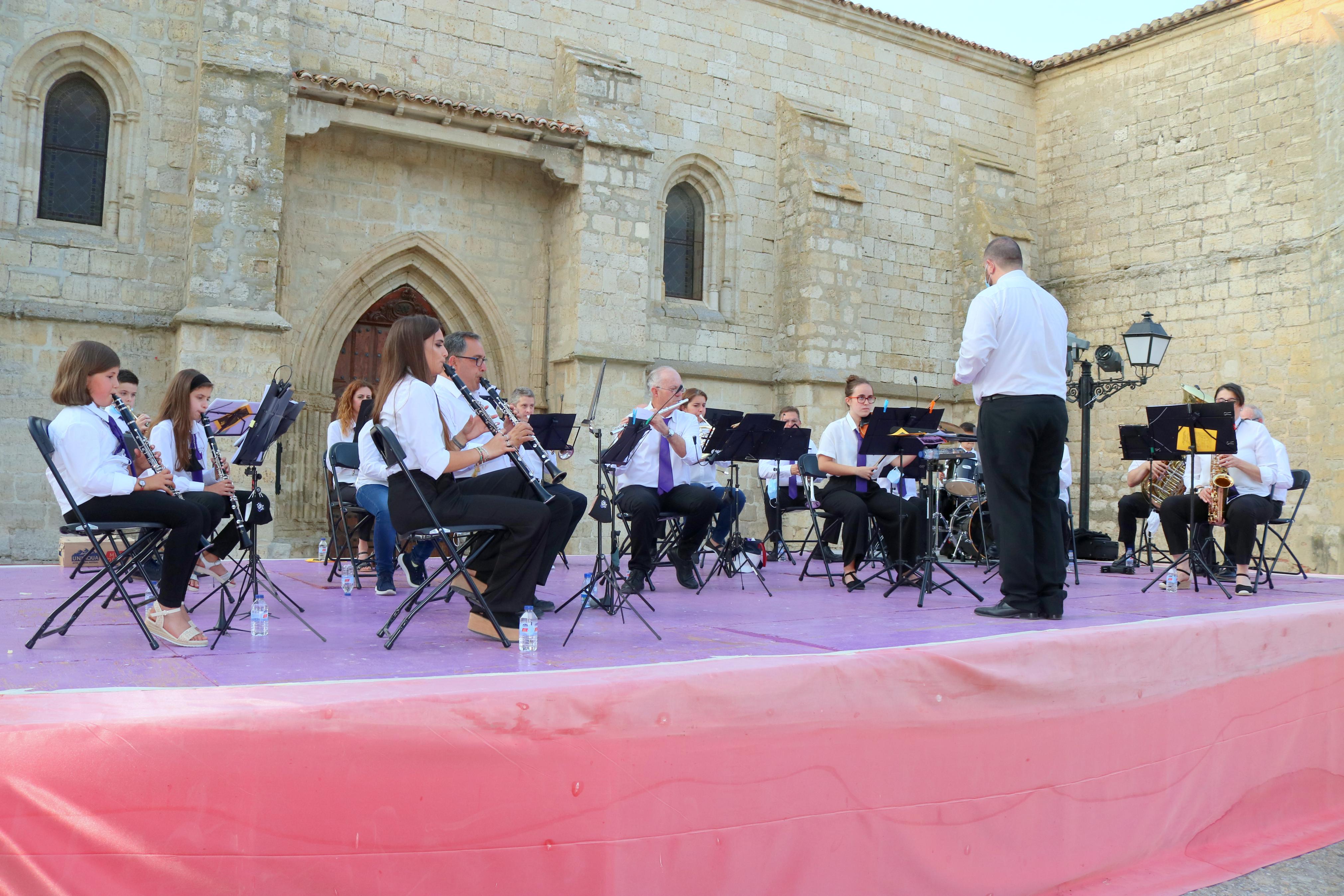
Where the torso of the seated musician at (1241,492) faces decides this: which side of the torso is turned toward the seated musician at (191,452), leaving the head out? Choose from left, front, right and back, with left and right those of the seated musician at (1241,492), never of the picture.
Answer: front

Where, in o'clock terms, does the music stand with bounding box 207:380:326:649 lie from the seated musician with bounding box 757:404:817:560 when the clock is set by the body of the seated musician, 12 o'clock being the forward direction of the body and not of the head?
The music stand is roughly at 1 o'clock from the seated musician.

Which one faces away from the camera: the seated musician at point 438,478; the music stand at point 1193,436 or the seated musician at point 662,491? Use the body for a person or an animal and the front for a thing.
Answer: the music stand

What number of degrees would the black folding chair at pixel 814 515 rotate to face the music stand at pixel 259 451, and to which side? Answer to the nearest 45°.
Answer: approximately 90° to its right

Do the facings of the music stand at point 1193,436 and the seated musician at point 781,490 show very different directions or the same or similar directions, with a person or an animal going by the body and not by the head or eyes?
very different directions

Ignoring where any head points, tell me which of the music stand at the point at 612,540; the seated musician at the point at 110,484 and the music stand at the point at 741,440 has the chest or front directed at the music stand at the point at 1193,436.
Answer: the seated musician

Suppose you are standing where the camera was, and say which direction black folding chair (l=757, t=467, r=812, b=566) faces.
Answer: facing the viewer and to the right of the viewer

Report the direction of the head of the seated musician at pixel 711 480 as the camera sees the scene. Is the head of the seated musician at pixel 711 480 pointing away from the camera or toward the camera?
toward the camera

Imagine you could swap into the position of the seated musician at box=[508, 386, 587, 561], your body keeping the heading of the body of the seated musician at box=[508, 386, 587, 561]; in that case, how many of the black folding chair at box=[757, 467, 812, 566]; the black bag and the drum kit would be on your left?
3

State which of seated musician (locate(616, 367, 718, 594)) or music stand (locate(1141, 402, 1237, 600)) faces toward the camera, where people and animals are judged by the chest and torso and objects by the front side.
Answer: the seated musician

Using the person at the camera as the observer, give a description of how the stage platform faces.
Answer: facing the viewer

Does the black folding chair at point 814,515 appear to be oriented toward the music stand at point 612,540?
no

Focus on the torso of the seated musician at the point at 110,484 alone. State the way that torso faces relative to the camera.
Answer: to the viewer's right

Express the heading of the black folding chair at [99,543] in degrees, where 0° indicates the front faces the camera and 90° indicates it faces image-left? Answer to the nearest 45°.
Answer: approximately 270°

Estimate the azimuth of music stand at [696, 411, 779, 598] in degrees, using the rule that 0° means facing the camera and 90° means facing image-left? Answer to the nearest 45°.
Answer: approximately 135°

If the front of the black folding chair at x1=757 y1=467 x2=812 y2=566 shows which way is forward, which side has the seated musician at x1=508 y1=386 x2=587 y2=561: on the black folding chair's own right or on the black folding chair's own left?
on the black folding chair's own right

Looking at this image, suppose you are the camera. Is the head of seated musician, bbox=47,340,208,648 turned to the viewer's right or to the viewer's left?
to the viewer's right

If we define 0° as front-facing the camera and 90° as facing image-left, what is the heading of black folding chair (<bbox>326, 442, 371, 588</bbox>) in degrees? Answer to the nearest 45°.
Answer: approximately 270°
